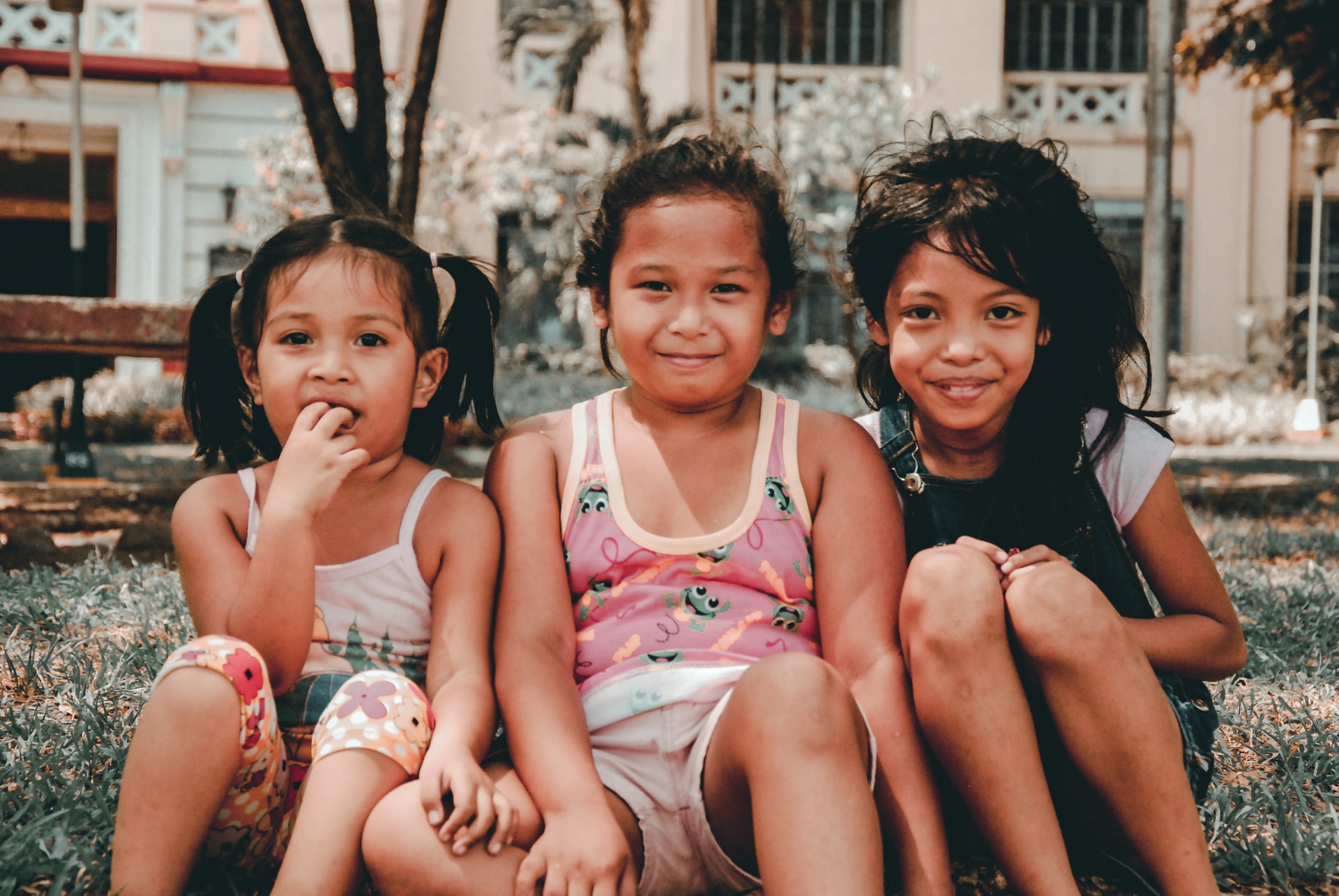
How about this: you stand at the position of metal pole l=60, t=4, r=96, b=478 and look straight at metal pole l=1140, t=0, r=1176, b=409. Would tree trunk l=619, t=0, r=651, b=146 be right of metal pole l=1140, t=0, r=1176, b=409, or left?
left

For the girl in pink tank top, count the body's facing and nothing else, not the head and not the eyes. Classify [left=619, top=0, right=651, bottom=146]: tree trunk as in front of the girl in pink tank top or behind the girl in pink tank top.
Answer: behind

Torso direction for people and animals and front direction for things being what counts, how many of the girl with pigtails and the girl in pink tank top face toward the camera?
2

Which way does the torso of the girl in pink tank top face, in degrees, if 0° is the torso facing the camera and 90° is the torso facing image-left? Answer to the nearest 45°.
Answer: approximately 0°

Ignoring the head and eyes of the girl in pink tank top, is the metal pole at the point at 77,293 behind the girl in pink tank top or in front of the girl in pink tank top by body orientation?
behind
